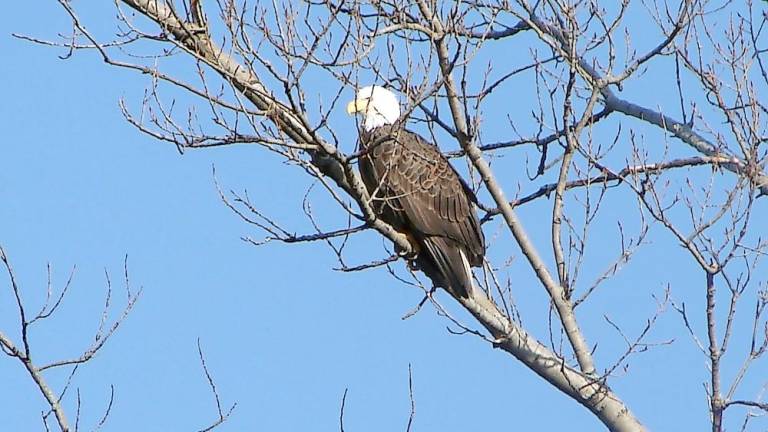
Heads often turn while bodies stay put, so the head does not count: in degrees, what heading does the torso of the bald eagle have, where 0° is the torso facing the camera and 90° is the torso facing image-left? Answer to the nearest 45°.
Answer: approximately 90°
